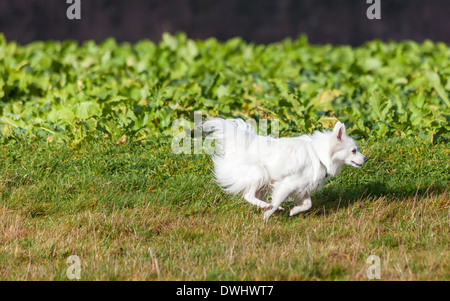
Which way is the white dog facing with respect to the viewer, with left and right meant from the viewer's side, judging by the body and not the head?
facing to the right of the viewer
